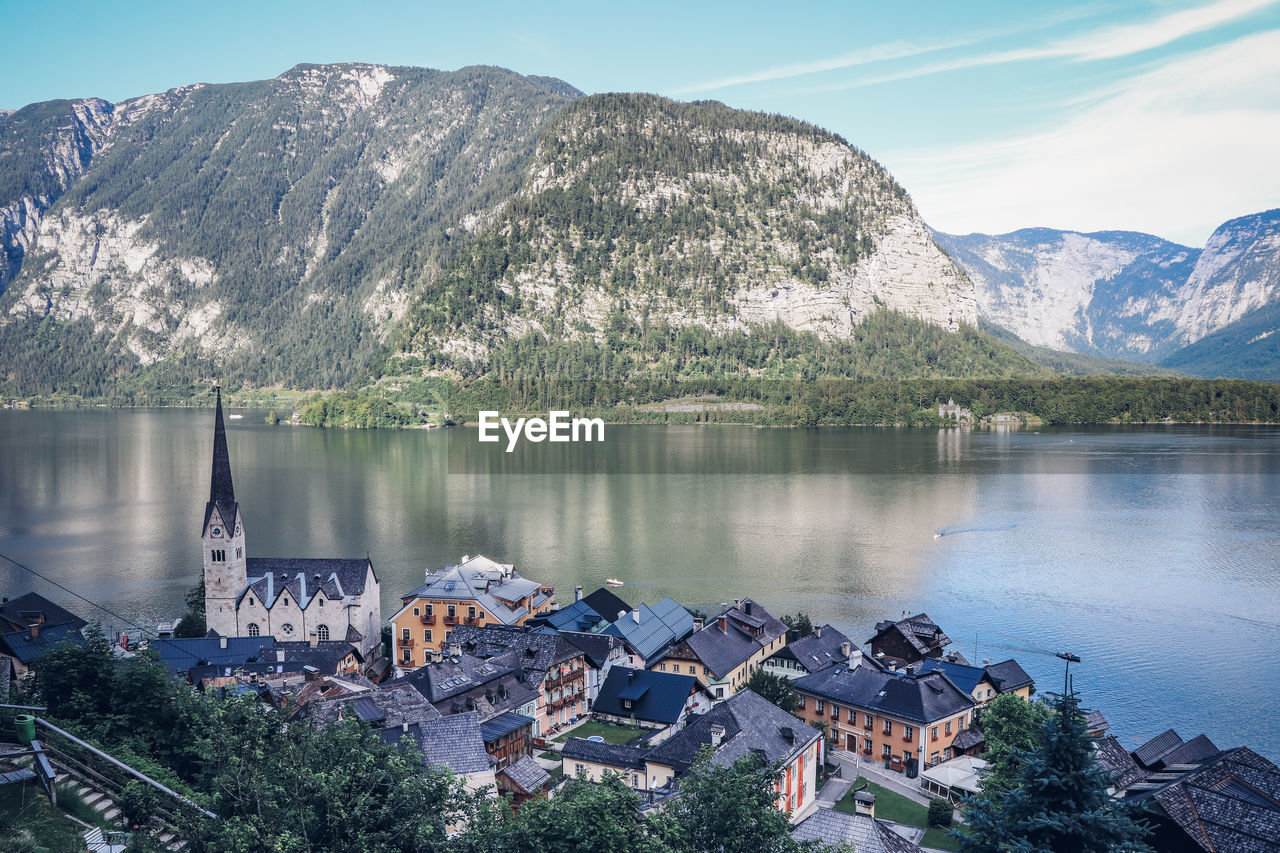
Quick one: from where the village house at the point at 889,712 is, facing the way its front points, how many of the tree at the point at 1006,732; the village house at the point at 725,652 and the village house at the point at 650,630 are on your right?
2

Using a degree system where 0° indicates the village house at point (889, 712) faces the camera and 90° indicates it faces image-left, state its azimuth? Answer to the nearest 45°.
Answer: approximately 45°

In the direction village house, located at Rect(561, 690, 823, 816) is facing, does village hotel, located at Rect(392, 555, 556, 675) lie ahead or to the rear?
to the rear

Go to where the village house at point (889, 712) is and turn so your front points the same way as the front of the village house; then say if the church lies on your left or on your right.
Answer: on your right

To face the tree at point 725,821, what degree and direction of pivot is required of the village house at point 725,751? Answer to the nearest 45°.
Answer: approximately 45° to its right

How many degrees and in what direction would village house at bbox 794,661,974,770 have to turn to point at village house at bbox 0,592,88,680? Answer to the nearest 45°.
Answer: approximately 45° to its right

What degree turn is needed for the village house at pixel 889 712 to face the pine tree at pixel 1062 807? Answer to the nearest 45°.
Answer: approximately 45° to its left

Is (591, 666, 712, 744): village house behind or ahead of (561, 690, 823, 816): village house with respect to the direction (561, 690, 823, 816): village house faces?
behind

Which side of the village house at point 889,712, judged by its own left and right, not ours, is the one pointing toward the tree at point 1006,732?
left

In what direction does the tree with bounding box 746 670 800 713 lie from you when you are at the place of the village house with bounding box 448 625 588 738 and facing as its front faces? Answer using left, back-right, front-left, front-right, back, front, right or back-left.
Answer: front-left

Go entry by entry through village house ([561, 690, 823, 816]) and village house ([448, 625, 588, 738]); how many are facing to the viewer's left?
0

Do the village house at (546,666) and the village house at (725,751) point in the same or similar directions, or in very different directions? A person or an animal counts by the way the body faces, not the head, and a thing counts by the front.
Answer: same or similar directions

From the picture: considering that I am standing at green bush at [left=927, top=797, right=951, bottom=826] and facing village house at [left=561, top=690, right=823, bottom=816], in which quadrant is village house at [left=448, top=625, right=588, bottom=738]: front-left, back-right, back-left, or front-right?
front-right

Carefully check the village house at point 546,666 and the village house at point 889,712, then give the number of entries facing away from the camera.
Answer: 0

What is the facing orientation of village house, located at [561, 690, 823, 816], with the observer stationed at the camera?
facing the viewer and to the right of the viewer
